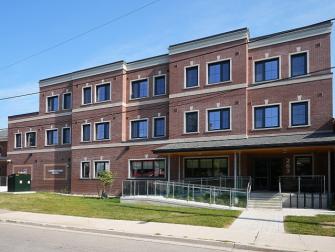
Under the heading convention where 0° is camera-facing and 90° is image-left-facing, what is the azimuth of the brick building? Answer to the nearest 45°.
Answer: approximately 45°
